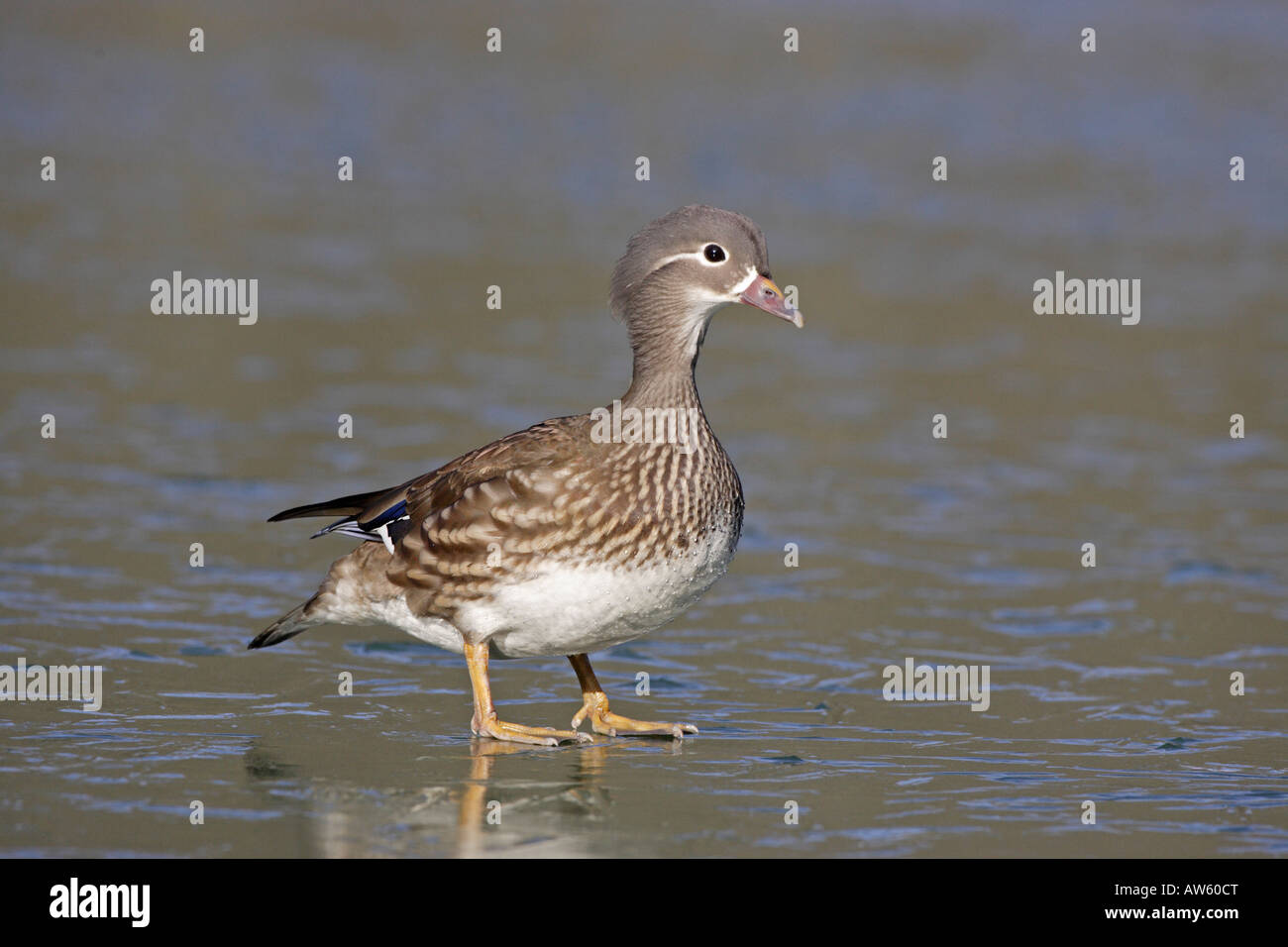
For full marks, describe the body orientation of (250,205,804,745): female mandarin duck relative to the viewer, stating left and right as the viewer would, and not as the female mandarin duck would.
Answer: facing to the right of the viewer
